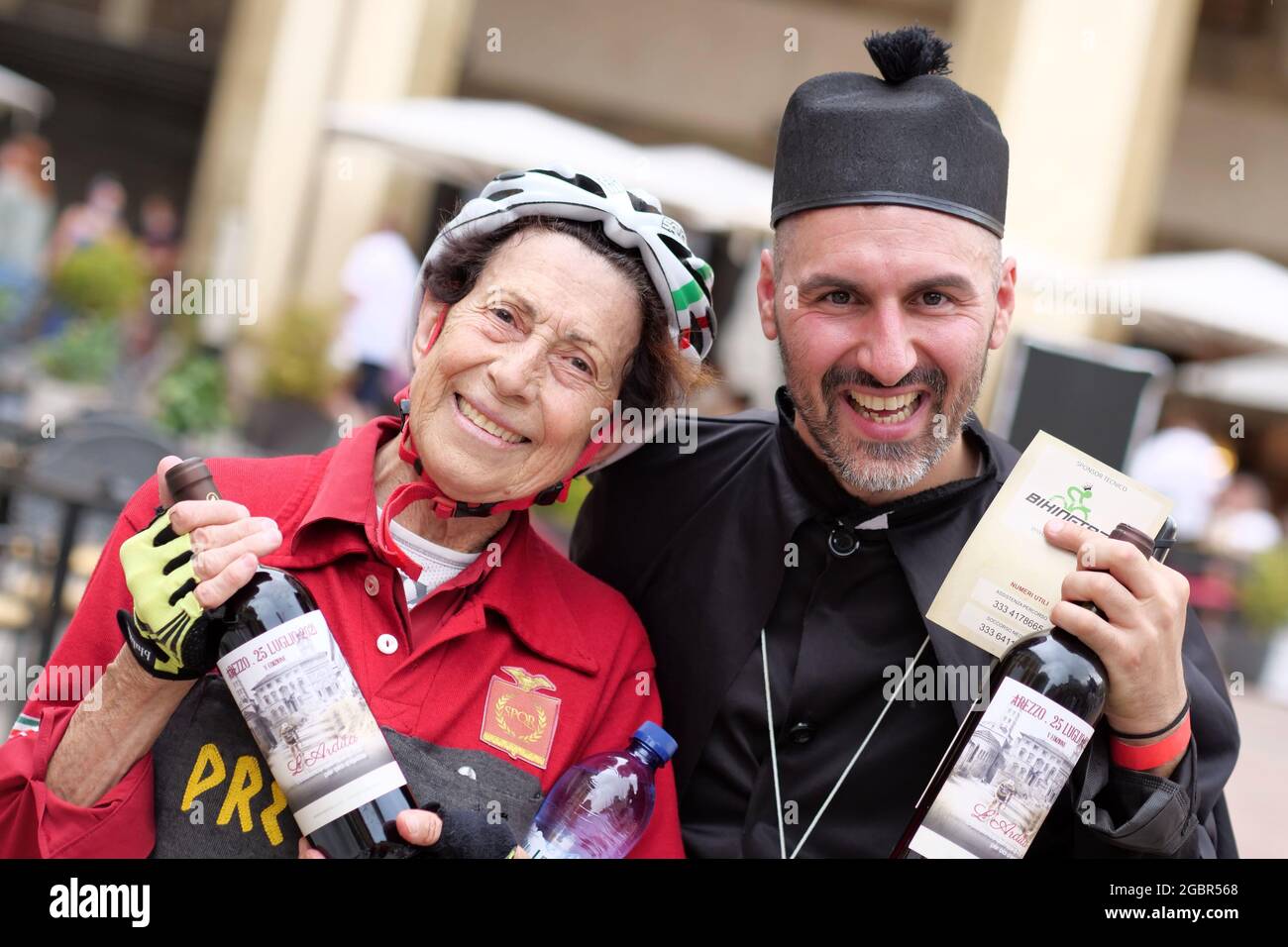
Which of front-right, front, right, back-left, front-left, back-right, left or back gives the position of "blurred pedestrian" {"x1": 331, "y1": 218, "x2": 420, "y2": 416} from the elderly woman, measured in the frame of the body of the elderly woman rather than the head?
back

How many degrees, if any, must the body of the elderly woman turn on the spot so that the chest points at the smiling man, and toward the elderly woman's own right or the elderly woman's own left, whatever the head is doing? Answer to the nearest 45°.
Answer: approximately 90° to the elderly woman's own left

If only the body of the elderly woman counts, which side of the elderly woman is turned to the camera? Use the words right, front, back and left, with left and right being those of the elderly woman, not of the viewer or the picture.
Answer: front

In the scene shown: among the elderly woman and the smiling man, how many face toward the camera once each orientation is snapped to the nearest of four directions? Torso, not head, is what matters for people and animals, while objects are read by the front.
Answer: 2

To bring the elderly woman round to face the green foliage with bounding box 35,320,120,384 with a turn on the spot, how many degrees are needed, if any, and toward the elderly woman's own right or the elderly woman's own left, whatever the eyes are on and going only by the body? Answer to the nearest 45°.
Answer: approximately 180°

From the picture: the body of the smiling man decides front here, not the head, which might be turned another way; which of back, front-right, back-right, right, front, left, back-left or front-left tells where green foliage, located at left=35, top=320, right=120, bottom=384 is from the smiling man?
back-right

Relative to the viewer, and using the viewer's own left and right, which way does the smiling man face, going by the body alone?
facing the viewer

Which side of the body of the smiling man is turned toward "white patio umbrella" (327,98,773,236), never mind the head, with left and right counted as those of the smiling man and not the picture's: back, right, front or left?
back

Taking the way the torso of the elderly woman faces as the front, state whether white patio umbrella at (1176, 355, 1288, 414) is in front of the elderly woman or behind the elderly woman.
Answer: behind
